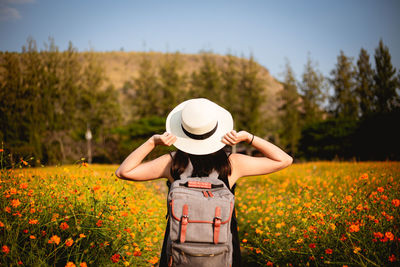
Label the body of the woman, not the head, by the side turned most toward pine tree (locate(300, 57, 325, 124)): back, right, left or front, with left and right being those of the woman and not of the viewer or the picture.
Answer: front

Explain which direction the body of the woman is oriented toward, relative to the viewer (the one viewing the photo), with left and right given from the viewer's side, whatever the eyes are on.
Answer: facing away from the viewer

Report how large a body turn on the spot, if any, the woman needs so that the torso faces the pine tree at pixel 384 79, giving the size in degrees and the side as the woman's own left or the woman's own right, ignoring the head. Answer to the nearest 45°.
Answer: approximately 45° to the woman's own right

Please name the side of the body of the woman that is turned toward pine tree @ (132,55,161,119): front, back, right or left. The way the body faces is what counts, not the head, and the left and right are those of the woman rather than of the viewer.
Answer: front

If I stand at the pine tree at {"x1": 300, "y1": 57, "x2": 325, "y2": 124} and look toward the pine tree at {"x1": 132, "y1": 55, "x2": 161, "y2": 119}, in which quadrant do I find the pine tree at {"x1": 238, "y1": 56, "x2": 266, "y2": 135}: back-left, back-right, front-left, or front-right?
front-left

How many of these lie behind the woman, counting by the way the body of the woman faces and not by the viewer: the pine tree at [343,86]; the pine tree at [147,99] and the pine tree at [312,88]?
0

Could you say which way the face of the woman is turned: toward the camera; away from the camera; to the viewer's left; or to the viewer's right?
away from the camera

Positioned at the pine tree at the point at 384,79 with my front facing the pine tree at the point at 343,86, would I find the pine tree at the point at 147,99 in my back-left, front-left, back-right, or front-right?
front-left

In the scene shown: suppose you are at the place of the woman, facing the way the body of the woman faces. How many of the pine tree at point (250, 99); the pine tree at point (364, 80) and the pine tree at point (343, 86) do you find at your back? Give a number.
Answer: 0

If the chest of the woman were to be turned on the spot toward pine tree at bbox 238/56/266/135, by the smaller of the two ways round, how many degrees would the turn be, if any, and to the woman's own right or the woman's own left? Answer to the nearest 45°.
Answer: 0° — they already face it
